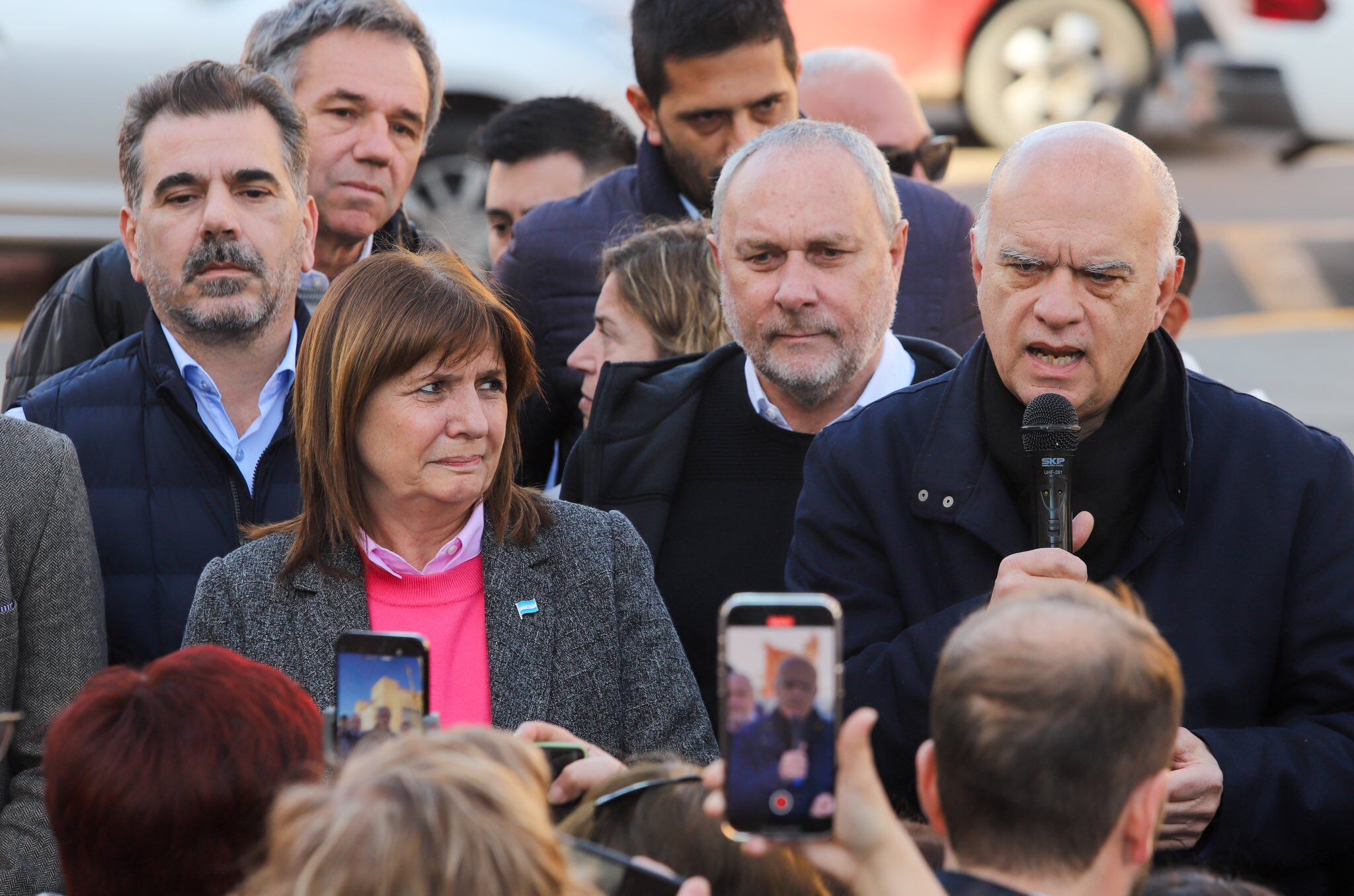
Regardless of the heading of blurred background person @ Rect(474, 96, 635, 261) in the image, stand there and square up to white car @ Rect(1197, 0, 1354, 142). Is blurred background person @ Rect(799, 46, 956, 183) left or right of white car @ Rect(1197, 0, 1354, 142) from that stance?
right

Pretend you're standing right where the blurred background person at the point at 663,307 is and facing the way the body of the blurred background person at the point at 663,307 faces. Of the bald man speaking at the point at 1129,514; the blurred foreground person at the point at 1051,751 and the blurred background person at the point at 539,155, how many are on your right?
1

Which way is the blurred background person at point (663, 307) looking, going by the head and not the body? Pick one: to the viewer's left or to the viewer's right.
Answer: to the viewer's left

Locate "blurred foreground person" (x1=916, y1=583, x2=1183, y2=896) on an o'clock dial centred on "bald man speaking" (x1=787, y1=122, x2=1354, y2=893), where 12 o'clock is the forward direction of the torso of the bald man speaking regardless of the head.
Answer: The blurred foreground person is roughly at 12 o'clock from the bald man speaking.

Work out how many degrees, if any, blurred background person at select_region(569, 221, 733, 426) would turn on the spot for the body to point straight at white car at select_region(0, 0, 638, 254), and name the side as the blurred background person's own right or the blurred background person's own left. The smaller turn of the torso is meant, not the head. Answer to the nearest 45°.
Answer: approximately 45° to the blurred background person's own right

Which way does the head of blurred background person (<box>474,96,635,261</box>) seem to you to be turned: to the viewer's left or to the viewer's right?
to the viewer's left

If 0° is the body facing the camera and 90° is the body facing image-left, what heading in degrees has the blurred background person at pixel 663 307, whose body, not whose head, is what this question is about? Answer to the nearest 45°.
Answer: approximately 90°

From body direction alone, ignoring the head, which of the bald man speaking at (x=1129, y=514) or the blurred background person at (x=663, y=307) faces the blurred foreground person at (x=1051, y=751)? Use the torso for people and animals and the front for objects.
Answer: the bald man speaking

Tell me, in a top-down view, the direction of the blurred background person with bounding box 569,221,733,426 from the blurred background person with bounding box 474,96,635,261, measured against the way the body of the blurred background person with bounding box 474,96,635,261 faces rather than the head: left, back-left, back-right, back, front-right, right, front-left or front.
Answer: front-left

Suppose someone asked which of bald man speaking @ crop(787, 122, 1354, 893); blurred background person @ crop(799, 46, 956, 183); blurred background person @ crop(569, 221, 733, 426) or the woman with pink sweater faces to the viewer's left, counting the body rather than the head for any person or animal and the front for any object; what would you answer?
blurred background person @ crop(569, 221, 733, 426)

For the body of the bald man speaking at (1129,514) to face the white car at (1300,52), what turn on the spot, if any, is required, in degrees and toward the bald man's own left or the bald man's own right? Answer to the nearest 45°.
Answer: approximately 180°

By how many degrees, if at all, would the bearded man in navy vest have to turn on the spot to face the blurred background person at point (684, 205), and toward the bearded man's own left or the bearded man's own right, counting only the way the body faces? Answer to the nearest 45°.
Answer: approximately 135° to the bearded man's own left
